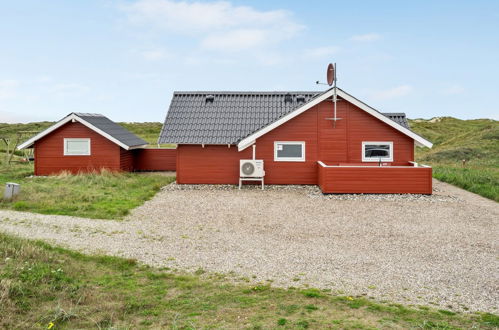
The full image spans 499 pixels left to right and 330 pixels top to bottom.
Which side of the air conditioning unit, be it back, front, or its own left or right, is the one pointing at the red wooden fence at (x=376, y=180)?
left

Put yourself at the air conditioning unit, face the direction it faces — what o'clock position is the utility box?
The utility box is roughly at 2 o'clock from the air conditioning unit.

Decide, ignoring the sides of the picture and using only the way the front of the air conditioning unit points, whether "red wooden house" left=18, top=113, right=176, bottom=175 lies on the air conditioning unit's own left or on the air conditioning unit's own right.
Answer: on the air conditioning unit's own right

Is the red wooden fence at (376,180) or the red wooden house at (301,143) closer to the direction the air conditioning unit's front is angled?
the red wooden fence

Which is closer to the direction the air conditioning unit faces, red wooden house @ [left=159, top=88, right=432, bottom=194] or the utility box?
the utility box

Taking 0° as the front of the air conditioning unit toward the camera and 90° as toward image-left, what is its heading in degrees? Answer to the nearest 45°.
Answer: approximately 0°
